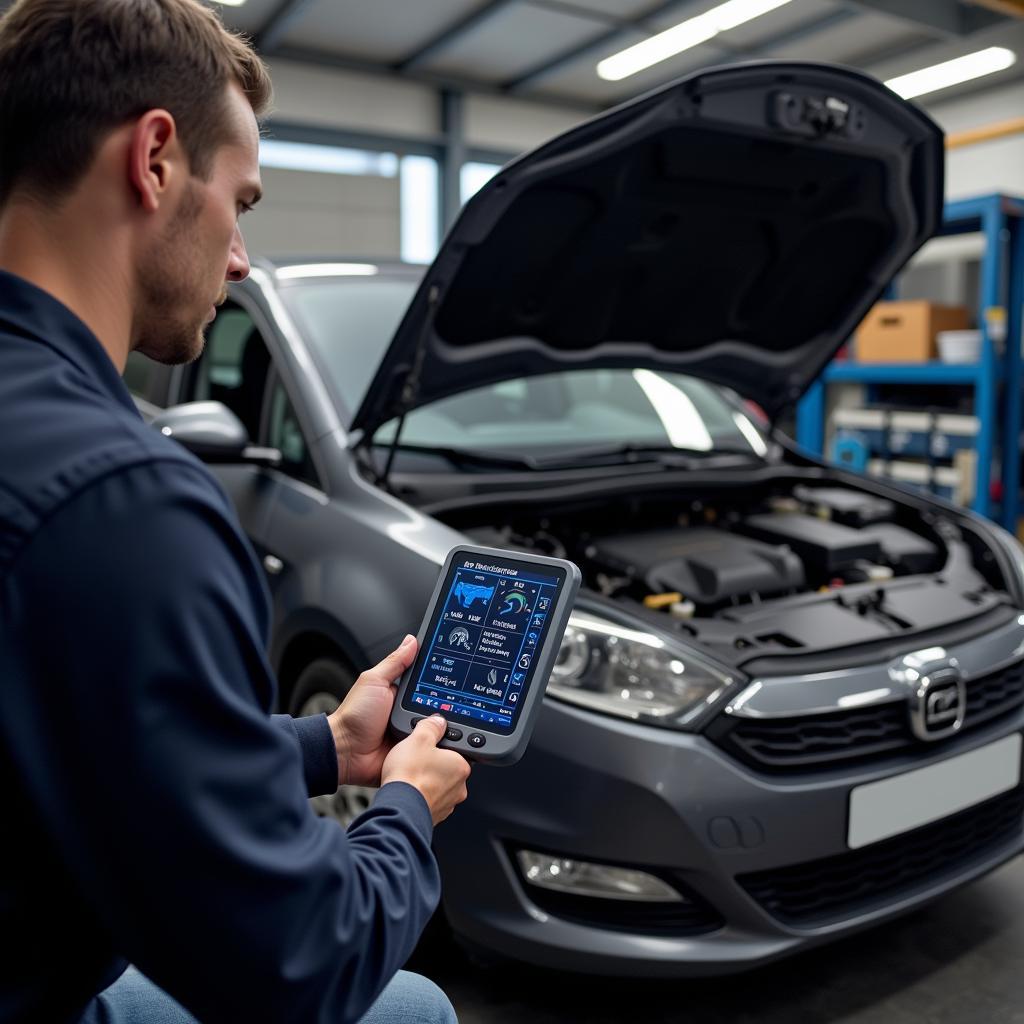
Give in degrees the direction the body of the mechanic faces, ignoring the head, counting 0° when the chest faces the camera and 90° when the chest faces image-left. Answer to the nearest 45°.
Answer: approximately 225°

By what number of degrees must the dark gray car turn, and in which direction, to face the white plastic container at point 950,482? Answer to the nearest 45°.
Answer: approximately 90° to its left

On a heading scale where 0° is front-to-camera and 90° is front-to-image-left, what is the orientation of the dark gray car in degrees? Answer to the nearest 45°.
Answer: approximately 315°

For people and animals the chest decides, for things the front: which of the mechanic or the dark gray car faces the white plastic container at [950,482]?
the mechanic

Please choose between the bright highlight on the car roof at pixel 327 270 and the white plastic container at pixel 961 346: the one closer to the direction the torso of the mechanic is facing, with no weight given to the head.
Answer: the white plastic container

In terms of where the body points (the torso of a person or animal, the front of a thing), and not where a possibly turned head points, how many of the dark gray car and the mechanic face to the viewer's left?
0

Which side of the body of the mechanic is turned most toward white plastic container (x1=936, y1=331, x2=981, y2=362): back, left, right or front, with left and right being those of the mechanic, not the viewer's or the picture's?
front

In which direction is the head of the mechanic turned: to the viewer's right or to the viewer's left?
to the viewer's right

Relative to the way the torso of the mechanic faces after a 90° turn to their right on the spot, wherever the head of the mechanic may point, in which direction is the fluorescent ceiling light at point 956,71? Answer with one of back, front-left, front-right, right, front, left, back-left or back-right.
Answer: left

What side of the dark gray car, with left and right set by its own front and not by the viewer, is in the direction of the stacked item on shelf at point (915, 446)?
left

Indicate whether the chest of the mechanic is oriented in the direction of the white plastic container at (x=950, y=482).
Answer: yes

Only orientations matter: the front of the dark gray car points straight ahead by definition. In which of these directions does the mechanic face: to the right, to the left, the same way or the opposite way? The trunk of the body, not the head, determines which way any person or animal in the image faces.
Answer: to the left

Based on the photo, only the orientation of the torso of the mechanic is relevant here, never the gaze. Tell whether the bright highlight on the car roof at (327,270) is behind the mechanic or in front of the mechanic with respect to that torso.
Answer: in front

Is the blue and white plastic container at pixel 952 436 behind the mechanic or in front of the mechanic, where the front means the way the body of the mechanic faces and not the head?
in front

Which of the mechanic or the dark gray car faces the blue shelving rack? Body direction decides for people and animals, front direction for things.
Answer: the mechanic
